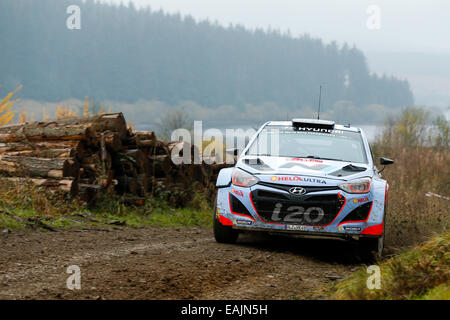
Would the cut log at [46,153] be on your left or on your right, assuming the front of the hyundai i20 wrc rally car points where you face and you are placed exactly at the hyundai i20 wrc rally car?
on your right

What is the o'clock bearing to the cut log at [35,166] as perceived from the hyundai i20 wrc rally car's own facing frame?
The cut log is roughly at 4 o'clock from the hyundai i20 wrc rally car.

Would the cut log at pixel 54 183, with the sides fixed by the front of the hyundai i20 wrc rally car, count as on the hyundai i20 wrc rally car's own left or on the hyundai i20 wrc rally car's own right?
on the hyundai i20 wrc rally car's own right

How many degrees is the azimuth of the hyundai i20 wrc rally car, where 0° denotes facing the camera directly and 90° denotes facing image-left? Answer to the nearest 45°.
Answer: approximately 0°
